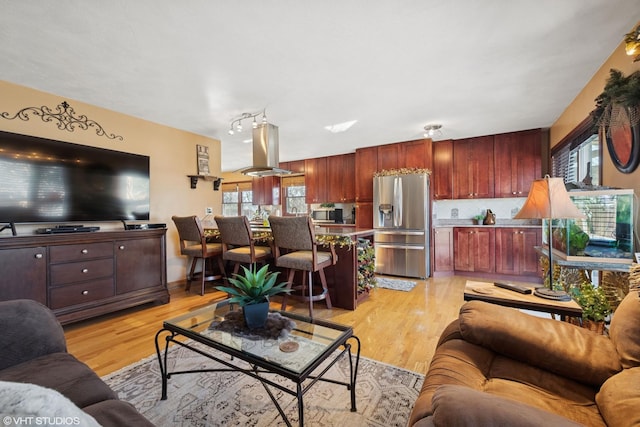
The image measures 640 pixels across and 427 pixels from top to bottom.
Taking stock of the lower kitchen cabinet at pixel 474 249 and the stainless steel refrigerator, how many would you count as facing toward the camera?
2

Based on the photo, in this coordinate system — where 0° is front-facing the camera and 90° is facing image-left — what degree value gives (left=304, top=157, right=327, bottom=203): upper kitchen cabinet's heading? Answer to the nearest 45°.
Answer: approximately 45°

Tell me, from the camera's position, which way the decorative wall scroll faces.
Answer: facing the viewer and to the right of the viewer

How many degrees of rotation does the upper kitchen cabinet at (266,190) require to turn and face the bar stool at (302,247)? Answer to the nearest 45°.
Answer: approximately 45° to its left

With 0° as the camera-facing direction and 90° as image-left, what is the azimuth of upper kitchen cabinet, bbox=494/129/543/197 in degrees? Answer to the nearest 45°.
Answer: approximately 0°

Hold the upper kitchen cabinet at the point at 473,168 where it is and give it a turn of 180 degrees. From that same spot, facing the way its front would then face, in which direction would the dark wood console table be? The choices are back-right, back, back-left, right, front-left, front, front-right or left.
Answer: back-left

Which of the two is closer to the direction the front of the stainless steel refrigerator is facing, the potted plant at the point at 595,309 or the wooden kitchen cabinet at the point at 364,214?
the potted plant

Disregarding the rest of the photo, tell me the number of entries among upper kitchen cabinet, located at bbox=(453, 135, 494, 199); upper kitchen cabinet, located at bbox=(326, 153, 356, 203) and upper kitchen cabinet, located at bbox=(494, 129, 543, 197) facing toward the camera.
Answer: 3

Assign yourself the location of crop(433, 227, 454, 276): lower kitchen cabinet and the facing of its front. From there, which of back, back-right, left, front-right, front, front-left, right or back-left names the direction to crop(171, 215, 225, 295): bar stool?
front-right
